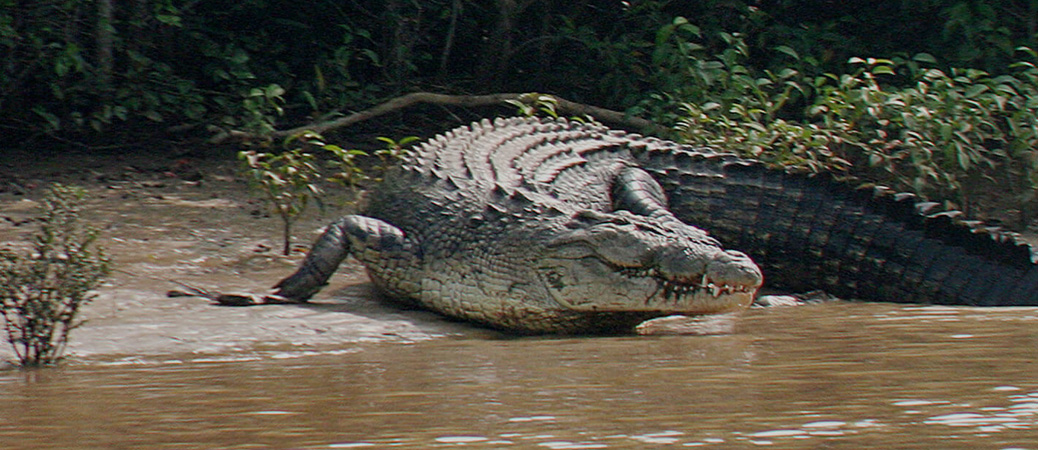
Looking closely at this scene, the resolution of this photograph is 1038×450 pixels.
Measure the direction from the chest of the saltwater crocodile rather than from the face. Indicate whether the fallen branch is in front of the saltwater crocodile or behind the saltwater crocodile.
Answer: behind

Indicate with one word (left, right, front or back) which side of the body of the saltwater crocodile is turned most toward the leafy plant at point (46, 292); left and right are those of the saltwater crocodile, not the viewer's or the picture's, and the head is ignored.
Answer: right

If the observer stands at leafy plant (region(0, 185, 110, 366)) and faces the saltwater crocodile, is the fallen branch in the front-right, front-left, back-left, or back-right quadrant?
front-left

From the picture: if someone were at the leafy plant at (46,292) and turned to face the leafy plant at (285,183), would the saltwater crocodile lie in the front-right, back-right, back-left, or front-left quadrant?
front-right

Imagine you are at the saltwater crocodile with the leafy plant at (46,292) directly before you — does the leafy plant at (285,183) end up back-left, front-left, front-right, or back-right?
front-right

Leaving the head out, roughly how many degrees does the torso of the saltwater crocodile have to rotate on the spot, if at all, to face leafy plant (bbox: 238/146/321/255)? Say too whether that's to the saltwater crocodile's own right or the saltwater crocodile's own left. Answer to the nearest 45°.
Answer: approximately 135° to the saltwater crocodile's own right

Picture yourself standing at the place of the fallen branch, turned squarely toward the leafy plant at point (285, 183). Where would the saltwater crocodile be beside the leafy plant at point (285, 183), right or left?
left

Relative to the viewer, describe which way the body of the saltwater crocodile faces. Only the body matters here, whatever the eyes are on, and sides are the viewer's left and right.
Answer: facing the viewer and to the right of the viewer
